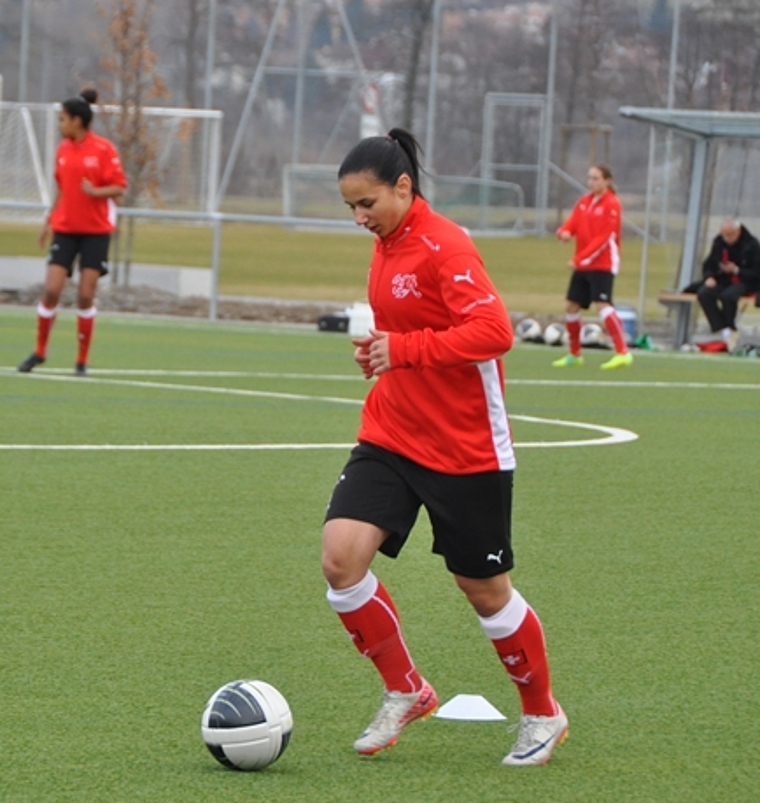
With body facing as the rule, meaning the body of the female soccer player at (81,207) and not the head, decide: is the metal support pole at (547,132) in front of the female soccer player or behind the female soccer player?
behind

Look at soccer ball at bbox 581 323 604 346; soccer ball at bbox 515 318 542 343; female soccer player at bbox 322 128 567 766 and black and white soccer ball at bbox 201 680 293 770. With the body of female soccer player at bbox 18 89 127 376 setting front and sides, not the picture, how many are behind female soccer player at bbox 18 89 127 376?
2

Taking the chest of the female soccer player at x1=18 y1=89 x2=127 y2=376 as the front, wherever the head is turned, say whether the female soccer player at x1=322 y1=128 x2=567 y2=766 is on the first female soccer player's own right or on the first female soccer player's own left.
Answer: on the first female soccer player's own left

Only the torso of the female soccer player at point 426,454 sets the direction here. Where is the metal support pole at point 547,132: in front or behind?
behind

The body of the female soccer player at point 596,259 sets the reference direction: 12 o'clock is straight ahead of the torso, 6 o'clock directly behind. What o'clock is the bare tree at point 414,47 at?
The bare tree is roughly at 4 o'clock from the female soccer player.

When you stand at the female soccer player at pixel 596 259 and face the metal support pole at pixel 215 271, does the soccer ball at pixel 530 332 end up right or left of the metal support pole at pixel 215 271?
right

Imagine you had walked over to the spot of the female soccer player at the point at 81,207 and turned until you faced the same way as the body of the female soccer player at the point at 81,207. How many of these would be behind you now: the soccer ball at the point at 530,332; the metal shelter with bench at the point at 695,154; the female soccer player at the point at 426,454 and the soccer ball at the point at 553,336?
3

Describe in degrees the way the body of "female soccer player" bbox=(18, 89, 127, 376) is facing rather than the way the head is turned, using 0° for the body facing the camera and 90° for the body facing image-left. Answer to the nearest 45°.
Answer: approximately 45°

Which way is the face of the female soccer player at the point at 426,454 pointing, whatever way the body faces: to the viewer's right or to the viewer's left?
to the viewer's left

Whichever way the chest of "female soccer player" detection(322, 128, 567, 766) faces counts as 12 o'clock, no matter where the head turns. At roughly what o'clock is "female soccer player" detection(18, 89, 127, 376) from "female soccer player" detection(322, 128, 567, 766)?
"female soccer player" detection(18, 89, 127, 376) is roughly at 4 o'clock from "female soccer player" detection(322, 128, 567, 766).

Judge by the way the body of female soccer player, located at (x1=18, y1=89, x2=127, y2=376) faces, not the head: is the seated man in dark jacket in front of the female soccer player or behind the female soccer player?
behind
